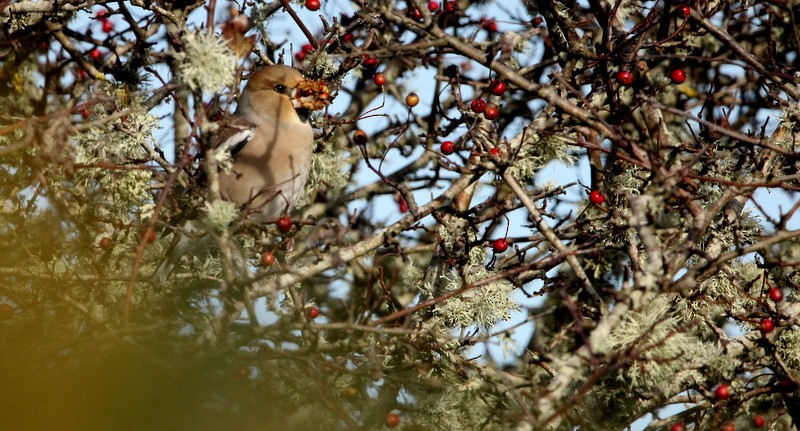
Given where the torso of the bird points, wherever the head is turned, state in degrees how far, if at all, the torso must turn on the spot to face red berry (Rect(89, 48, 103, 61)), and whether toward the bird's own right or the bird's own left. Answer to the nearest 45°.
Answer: approximately 135° to the bird's own right

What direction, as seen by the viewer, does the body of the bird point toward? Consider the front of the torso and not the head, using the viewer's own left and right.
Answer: facing the viewer and to the right of the viewer

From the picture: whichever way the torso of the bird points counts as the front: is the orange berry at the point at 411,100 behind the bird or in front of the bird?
in front

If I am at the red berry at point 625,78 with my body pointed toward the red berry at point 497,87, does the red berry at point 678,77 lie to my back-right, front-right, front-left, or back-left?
back-right
